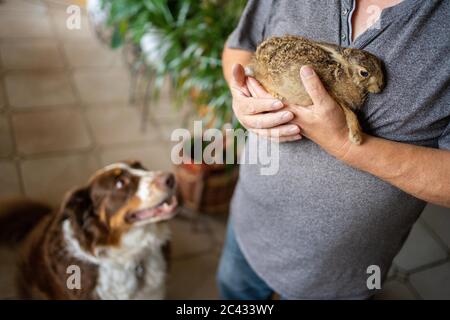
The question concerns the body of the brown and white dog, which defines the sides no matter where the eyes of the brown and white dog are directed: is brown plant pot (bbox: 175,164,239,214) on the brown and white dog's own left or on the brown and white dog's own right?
on the brown and white dog's own left

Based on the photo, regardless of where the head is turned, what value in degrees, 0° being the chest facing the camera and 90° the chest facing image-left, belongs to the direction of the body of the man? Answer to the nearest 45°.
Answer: approximately 45°

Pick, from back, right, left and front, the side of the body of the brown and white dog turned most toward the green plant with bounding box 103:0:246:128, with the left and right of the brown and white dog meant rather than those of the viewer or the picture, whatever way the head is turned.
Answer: left

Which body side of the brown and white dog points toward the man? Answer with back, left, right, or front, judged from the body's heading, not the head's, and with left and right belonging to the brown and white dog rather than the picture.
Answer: front

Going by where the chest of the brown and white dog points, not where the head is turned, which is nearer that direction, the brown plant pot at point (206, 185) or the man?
the man

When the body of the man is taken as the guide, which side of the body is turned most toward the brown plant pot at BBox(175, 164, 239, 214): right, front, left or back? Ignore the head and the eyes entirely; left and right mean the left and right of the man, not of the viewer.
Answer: right

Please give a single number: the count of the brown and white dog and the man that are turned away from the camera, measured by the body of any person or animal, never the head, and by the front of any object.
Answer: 0
